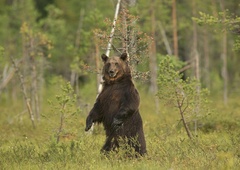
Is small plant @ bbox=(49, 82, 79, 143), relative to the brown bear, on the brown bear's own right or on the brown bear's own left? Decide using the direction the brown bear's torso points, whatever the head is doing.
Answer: on the brown bear's own right

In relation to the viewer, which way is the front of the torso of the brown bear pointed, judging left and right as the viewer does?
facing the viewer and to the left of the viewer
